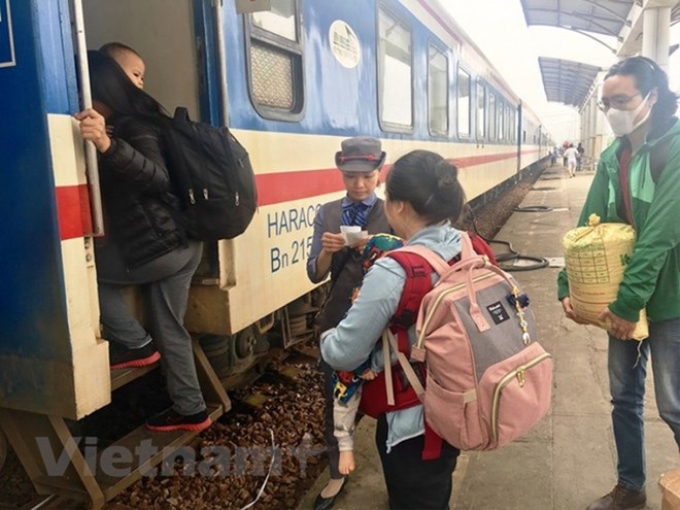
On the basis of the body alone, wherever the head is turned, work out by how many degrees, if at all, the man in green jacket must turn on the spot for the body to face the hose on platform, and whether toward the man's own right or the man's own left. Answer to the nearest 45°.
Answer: approximately 135° to the man's own right

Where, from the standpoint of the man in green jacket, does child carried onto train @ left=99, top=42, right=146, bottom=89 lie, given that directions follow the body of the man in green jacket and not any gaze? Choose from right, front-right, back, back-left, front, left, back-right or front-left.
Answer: front-right

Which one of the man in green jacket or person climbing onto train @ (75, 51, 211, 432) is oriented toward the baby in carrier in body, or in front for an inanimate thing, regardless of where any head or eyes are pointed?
the man in green jacket

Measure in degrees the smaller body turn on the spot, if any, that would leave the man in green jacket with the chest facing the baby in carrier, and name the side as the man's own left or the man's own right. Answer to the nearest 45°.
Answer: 0° — they already face them

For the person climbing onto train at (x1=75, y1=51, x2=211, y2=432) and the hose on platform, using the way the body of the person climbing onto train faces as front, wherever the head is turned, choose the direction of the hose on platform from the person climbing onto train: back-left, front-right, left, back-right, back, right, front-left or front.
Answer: back-right

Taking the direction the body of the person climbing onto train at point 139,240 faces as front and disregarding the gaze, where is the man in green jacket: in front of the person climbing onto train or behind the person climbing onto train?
behind

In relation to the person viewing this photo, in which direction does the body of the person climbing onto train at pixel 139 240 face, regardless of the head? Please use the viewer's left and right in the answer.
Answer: facing to the left of the viewer

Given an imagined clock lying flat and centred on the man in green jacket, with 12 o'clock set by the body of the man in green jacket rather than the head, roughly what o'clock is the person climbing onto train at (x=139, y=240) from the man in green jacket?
The person climbing onto train is roughly at 1 o'clock from the man in green jacket.
